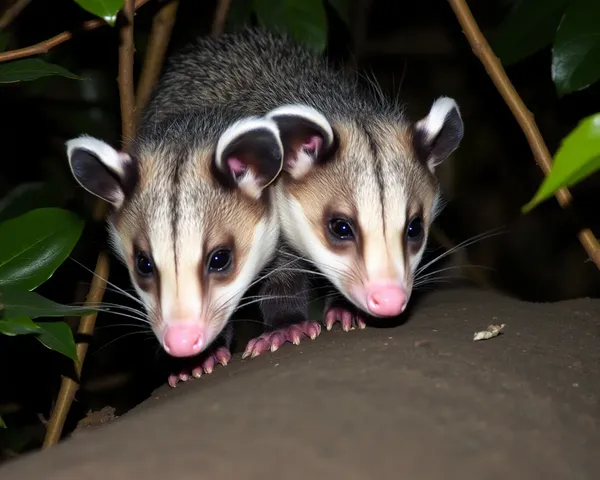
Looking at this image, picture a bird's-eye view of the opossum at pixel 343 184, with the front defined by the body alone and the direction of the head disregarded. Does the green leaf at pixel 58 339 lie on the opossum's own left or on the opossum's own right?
on the opossum's own right

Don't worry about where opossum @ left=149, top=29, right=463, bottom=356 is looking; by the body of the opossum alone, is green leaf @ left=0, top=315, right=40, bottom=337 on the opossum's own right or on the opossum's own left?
on the opossum's own right

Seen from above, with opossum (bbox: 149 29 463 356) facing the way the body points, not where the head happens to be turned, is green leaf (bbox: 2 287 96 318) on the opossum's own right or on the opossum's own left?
on the opossum's own right

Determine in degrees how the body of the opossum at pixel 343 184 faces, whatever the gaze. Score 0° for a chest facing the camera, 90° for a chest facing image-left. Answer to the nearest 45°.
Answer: approximately 315°
